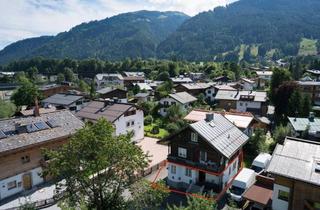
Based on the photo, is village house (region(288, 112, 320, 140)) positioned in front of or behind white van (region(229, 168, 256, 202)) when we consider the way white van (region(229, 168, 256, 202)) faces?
behind

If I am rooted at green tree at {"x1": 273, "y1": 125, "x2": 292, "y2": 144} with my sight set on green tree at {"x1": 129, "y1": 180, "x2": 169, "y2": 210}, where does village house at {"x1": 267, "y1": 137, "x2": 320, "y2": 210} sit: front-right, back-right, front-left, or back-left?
front-left

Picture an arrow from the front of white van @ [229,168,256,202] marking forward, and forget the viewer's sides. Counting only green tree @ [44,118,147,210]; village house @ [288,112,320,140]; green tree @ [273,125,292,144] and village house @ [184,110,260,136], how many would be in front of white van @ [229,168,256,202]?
1

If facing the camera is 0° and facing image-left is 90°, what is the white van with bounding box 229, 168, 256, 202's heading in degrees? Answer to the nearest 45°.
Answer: approximately 45°

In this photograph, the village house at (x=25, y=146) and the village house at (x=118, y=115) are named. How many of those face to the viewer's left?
0

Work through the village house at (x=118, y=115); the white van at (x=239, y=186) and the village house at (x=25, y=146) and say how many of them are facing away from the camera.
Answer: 0

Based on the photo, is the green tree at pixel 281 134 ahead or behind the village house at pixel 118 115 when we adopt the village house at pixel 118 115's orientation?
ahead

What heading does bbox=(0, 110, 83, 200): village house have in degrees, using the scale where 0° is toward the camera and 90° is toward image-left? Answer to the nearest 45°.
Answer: approximately 315°

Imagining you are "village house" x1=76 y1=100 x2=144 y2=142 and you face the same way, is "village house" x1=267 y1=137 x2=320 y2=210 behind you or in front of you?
in front

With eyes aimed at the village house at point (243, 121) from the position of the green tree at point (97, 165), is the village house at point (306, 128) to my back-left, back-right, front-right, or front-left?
front-right

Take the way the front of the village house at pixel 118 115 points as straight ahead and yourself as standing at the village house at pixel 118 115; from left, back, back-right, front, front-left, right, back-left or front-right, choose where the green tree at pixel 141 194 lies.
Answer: front-right

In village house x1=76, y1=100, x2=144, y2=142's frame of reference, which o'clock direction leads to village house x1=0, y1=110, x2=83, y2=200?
village house x1=0, y1=110, x2=83, y2=200 is roughly at 3 o'clock from village house x1=76, y1=100, x2=144, y2=142.

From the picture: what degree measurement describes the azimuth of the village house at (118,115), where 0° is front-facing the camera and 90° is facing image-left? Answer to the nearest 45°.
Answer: approximately 315°

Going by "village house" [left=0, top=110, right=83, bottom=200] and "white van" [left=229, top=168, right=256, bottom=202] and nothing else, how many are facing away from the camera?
0

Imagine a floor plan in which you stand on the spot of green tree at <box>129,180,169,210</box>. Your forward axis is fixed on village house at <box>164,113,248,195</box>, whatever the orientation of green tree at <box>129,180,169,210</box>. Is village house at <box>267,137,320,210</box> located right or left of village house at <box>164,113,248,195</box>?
right

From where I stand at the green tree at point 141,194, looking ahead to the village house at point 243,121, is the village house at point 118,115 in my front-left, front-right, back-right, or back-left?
front-left
